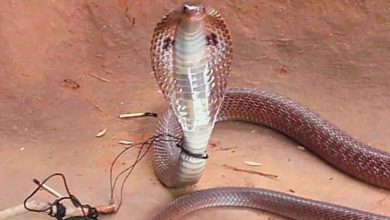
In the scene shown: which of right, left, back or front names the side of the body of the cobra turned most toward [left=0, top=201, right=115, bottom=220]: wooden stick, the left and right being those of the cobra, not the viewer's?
right

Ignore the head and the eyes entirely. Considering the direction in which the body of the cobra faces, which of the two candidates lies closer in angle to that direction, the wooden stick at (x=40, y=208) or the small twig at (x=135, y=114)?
the wooden stick

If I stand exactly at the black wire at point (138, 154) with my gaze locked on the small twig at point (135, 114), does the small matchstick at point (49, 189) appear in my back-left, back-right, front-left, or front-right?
back-left

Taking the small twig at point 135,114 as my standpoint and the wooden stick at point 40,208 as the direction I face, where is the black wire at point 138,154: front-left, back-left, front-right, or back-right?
front-left

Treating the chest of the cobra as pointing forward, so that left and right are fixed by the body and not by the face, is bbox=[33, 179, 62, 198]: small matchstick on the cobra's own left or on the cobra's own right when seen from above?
on the cobra's own right

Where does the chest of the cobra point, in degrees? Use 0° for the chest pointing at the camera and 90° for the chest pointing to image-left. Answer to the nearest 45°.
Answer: approximately 0°

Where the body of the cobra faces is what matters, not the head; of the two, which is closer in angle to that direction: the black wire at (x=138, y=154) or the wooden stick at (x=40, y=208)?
the wooden stick

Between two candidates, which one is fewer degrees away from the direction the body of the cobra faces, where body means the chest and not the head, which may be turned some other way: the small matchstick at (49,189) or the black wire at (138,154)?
the small matchstick
